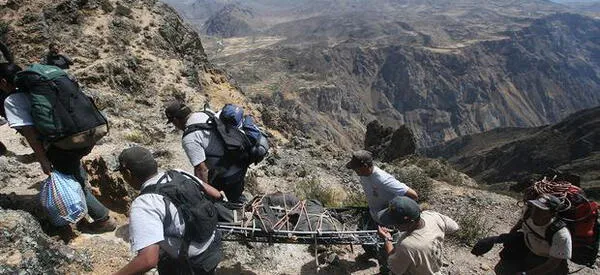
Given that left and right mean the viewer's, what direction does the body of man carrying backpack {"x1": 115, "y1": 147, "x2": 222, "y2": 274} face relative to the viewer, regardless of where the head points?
facing away from the viewer and to the left of the viewer

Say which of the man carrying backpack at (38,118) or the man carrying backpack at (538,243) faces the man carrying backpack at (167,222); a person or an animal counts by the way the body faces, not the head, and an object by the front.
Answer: the man carrying backpack at (538,243)

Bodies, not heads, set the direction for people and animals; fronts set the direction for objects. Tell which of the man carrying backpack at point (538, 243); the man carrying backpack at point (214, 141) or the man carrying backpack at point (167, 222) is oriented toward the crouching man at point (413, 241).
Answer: the man carrying backpack at point (538, 243)

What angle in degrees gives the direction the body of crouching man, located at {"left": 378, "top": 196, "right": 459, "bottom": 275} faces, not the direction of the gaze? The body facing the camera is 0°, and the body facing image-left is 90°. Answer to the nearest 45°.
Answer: approximately 135°

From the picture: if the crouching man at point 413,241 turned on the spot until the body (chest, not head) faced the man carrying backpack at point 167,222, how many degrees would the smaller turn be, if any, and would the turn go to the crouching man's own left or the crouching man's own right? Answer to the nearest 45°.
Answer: approximately 90° to the crouching man's own left

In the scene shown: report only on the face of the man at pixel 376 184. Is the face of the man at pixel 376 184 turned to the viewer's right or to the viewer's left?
to the viewer's left

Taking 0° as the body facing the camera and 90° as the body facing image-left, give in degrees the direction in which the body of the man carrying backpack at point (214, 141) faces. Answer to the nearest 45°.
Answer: approximately 90°

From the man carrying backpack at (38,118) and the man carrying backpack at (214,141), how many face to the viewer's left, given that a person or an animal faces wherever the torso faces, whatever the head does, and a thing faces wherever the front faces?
2

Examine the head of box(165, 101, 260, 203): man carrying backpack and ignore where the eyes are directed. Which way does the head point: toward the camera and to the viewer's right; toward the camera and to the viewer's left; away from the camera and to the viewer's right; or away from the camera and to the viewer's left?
away from the camera and to the viewer's left

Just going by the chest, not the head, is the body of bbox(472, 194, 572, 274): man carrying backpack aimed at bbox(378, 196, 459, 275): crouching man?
yes
